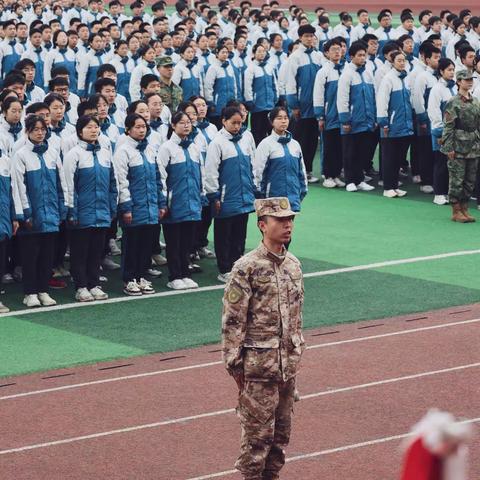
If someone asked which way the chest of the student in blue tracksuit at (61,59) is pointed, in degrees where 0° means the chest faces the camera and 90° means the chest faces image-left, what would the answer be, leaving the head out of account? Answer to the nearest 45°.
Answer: approximately 315°

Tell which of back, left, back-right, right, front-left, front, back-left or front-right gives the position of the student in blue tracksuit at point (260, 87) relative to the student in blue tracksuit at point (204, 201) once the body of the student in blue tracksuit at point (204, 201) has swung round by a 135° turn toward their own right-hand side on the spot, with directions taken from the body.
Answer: right

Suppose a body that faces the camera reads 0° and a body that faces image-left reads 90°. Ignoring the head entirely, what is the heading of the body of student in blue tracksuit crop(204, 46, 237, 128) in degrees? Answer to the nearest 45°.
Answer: approximately 315°

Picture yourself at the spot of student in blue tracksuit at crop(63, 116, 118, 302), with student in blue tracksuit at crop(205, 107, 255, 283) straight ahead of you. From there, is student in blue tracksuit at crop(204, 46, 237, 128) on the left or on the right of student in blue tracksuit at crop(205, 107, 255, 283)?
left

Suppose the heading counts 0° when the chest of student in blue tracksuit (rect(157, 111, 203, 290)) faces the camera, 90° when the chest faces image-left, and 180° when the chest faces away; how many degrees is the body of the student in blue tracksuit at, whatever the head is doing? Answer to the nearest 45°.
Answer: approximately 315°
